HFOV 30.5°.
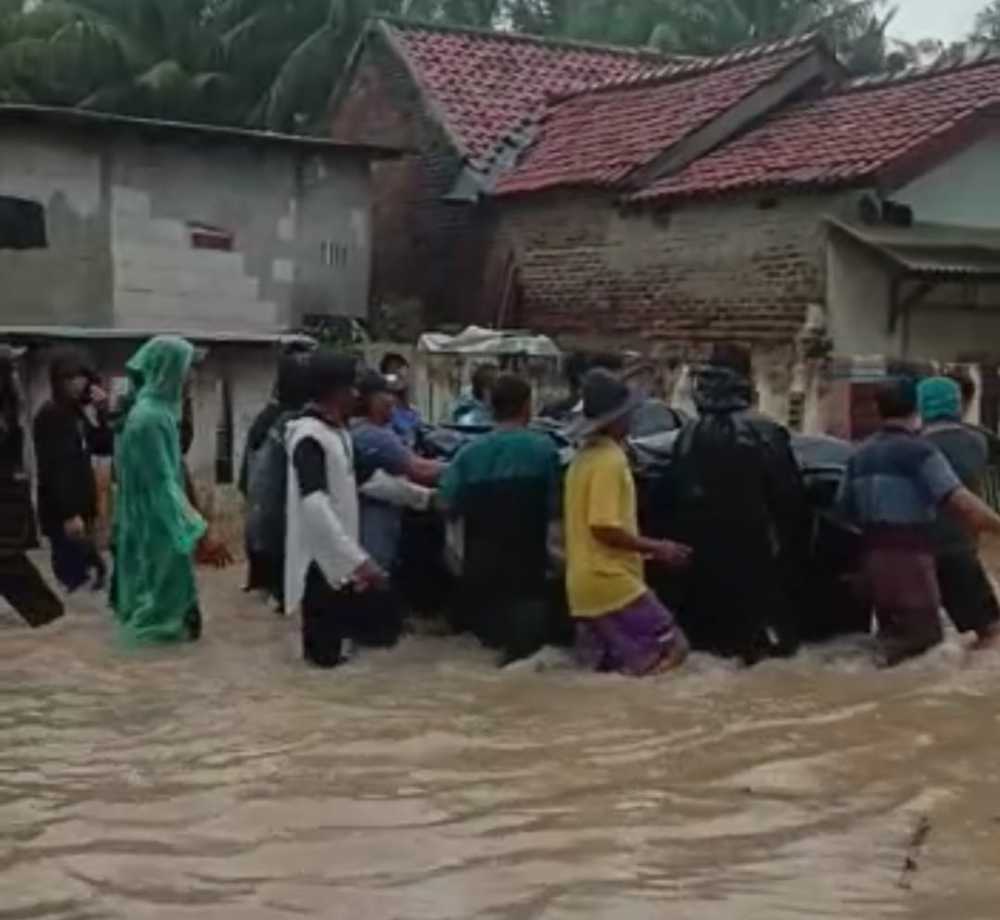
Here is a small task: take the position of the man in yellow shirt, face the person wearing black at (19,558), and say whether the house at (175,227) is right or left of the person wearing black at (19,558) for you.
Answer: right

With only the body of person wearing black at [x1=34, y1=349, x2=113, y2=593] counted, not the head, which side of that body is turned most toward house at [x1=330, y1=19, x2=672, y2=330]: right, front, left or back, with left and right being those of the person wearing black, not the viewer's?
left

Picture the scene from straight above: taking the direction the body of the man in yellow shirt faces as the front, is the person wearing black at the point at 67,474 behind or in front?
behind

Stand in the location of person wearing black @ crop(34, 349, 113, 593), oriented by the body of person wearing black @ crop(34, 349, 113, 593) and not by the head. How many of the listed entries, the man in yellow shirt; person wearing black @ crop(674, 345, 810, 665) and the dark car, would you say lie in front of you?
3

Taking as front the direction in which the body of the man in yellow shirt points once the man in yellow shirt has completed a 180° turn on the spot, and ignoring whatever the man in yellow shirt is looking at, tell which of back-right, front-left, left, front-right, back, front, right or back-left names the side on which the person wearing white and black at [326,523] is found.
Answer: front

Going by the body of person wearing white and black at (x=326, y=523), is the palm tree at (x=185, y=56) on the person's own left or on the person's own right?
on the person's own left

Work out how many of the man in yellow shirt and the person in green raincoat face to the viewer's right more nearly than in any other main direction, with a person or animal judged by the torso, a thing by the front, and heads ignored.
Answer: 2

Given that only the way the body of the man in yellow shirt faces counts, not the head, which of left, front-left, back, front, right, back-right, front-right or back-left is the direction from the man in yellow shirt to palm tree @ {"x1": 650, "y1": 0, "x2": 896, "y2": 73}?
left

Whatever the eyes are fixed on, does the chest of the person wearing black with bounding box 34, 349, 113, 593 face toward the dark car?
yes

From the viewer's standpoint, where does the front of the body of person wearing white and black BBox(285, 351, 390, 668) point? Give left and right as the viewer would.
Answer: facing to the right of the viewer

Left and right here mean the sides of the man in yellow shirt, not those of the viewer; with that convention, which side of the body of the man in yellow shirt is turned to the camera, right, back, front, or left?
right

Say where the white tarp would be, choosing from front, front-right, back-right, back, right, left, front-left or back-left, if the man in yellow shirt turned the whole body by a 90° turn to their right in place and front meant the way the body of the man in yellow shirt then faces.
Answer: back

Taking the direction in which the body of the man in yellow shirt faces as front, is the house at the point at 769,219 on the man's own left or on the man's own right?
on the man's own left

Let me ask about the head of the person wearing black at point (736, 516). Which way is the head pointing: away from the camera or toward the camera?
away from the camera

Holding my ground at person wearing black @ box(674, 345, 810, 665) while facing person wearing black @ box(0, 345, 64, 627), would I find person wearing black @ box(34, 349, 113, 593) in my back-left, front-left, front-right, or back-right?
front-right
